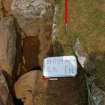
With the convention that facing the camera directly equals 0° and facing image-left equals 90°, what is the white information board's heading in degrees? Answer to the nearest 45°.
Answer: approximately 0°
